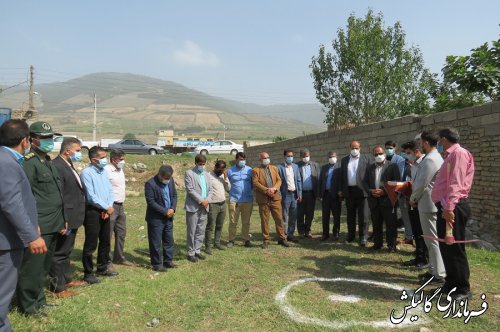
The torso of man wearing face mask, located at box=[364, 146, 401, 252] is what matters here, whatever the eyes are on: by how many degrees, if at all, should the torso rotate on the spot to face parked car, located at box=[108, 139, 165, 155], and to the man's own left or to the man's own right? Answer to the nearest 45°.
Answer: approximately 135° to the man's own right

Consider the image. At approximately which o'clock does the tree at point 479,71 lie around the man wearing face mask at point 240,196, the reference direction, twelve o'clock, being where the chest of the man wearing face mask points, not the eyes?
The tree is roughly at 8 o'clock from the man wearing face mask.

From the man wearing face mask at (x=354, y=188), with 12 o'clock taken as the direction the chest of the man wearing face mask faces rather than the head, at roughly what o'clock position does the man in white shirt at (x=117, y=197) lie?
The man in white shirt is roughly at 2 o'clock from the man wearing face mask.

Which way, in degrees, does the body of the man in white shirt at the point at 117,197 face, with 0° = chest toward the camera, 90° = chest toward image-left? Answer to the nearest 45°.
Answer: approximately 315°

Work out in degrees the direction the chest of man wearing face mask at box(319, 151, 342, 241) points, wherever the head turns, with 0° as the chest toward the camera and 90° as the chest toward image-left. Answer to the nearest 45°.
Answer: approximately 0°

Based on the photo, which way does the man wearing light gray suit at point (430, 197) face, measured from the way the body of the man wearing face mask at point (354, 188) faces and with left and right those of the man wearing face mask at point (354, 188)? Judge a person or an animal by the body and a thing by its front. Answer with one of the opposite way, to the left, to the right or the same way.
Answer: to the right

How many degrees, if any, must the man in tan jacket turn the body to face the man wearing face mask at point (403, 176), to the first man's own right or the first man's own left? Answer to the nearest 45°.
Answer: approximately 90° to the first man's own left

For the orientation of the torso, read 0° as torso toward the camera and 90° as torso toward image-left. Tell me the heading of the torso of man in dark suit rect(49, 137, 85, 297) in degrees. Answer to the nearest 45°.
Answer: approximately 270°

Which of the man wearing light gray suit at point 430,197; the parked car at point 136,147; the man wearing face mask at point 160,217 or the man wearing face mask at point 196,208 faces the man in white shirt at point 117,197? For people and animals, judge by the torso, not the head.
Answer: the man wearing light gray suit at point 430,197

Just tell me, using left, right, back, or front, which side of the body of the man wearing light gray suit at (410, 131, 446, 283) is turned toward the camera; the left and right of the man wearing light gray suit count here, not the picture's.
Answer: left

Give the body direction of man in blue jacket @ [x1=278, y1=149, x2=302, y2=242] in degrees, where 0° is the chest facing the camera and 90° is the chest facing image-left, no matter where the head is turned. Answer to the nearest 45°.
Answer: approximately 0°
